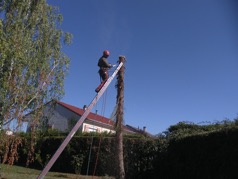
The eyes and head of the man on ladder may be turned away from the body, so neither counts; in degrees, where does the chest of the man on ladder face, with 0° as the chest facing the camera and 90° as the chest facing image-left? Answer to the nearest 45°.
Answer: approximately 270°
